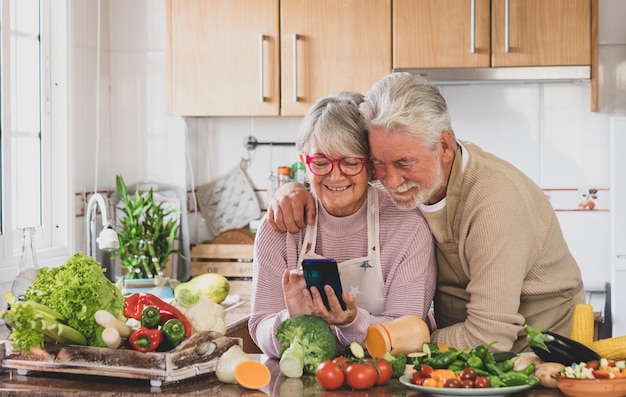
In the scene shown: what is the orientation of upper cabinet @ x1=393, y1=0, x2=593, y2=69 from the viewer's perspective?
toward the camera

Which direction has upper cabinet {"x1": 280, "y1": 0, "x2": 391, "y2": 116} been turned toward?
toward the camera

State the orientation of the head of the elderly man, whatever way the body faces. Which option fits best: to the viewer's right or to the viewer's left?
to the viewer's left

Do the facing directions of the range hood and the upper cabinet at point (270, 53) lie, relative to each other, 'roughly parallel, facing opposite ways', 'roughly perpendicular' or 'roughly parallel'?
roughly parallel

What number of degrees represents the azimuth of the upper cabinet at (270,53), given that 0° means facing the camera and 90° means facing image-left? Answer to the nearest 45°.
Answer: approximately 0°

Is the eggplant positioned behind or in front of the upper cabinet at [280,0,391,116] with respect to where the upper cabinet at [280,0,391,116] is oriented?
in front

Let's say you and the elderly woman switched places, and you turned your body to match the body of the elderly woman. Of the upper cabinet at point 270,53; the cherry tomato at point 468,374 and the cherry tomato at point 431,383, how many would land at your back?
1

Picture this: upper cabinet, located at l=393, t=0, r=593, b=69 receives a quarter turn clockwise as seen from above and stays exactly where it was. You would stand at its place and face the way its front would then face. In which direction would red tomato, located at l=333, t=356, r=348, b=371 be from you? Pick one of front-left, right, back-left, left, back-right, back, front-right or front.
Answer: left

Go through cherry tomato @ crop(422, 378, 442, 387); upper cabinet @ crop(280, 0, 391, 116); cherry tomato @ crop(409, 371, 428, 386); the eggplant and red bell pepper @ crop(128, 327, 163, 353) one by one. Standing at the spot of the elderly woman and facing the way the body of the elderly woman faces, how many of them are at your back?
1

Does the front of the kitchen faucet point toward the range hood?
no

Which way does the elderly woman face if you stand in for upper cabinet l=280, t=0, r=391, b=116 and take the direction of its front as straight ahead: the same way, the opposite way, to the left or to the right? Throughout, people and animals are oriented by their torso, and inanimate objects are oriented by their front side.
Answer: the same way

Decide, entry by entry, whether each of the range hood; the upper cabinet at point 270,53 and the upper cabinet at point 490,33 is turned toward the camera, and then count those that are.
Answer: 3

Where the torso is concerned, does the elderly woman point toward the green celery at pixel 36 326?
no

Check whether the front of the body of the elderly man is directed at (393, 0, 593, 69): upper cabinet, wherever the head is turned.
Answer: no

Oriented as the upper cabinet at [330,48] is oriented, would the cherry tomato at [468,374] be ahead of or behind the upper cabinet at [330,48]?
ahead

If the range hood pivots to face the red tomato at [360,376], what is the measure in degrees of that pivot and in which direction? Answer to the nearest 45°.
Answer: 0° — it already faces it

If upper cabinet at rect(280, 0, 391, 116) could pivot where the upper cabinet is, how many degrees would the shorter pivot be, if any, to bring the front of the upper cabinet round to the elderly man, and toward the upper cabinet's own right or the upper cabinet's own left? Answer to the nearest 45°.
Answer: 0° — it already faces them

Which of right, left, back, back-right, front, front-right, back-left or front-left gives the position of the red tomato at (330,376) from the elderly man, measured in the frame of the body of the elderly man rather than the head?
front

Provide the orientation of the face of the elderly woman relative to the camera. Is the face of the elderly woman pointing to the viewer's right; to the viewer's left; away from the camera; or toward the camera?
toward the camera
